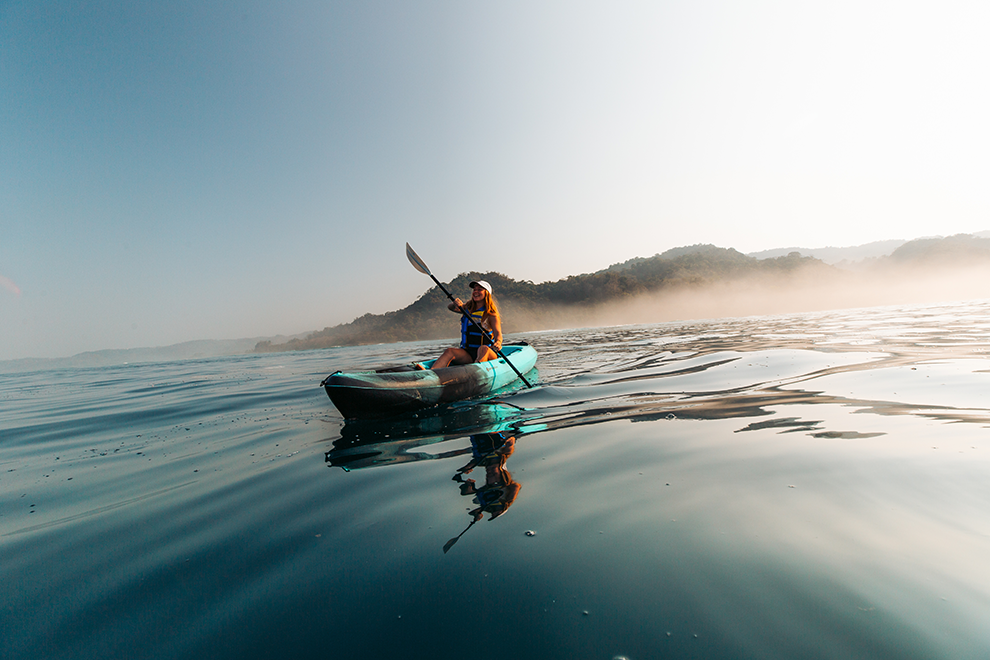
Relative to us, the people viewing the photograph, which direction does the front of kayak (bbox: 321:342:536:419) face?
facing the viewer and to the left of the viewer

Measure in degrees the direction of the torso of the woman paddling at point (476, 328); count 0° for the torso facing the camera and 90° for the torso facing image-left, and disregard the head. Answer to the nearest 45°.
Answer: approximately 45°
